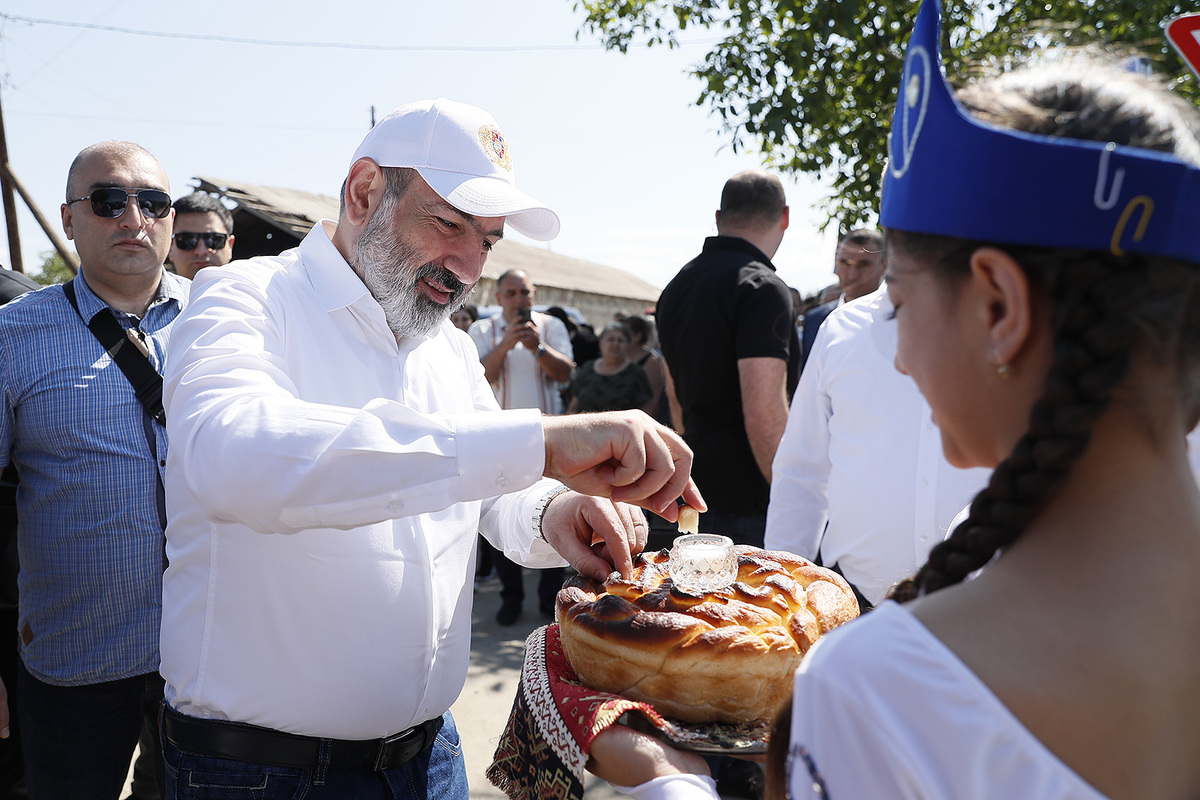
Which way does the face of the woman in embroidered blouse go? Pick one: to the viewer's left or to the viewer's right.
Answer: to the viewer's left

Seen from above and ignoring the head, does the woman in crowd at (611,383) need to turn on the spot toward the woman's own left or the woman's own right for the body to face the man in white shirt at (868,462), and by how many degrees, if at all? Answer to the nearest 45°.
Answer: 0° — they already face them

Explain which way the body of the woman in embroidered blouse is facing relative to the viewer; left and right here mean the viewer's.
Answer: facing away from the viewer and to the left of the viewer

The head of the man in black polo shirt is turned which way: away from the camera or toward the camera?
away from the camera

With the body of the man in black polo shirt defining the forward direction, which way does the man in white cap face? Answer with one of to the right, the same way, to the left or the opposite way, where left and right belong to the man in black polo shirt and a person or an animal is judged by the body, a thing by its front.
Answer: to the right

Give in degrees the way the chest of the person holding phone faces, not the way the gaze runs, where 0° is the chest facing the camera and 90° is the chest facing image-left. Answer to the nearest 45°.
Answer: approximately 0°

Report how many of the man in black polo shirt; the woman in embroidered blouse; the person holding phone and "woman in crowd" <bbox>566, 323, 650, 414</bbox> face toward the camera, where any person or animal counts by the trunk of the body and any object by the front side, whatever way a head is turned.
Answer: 2
